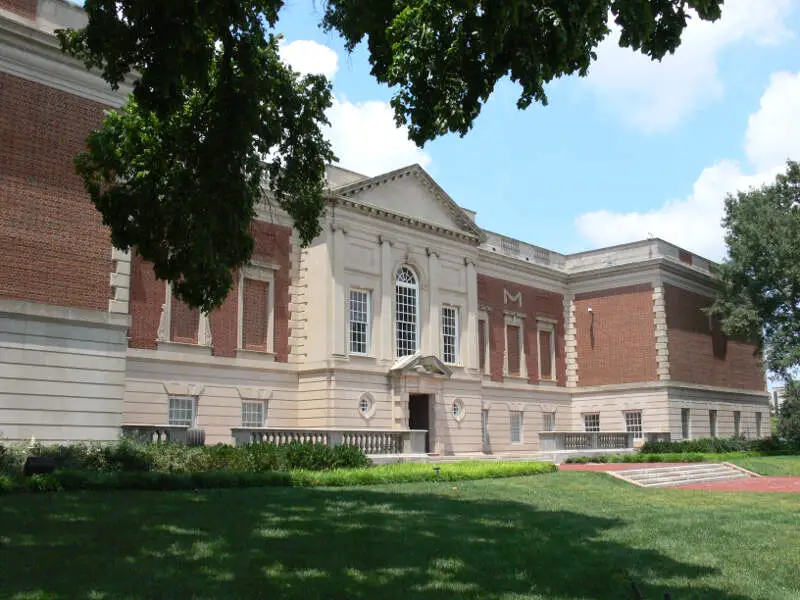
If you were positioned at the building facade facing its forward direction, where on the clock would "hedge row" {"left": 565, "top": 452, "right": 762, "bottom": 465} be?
The hedge row is roughly at 10 o'clock from the building facade.

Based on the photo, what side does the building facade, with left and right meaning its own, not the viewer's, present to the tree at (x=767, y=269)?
left

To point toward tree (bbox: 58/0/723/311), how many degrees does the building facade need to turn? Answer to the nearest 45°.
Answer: approximately 45° to its right

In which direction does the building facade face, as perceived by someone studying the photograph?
facing the viewer and to the right of the viewer

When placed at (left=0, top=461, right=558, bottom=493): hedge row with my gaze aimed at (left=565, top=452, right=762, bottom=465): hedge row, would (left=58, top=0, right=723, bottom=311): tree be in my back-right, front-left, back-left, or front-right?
back-right

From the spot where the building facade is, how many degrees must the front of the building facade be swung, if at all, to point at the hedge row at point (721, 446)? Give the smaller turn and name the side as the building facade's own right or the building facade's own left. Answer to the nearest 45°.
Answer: approximately 90° to the building facade's own left

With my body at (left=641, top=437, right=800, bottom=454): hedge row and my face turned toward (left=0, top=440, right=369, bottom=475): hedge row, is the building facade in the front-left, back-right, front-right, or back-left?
front-right
